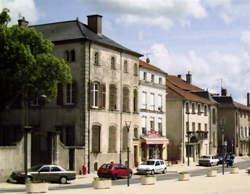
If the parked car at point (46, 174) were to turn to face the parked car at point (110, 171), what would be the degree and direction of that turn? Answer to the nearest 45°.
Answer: approximately 135° to its right

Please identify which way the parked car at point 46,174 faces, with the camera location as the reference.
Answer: facing to the left of the viewer

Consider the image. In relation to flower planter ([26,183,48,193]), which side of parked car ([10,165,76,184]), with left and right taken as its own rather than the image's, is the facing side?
left
